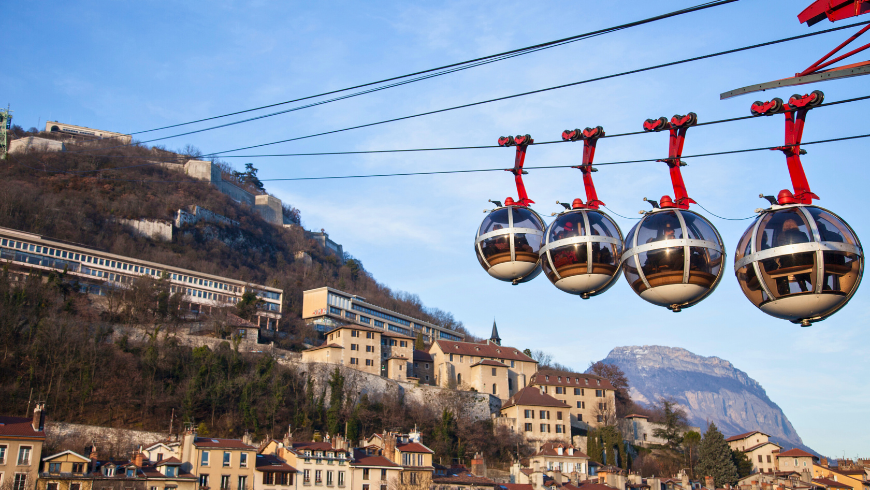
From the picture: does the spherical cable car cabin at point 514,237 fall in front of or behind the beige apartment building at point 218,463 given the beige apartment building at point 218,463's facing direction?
in front

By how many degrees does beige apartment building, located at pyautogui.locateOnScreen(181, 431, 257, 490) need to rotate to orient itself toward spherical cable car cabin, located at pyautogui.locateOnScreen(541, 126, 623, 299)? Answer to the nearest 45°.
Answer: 0° — it already faces it

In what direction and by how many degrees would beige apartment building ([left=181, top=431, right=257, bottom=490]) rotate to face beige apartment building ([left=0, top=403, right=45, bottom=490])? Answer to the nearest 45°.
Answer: approximately 90° to its right

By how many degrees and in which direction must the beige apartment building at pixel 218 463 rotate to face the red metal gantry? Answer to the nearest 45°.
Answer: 0° — it already faces it

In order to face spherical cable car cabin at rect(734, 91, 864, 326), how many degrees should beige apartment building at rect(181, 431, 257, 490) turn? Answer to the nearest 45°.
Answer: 0° — it already faces it

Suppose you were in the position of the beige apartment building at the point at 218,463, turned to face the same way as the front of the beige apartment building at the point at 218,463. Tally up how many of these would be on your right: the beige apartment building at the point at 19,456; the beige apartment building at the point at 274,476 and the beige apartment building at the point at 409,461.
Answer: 1

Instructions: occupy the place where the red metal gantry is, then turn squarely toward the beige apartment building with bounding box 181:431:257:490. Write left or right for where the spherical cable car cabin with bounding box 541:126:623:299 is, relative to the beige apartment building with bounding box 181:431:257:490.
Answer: right

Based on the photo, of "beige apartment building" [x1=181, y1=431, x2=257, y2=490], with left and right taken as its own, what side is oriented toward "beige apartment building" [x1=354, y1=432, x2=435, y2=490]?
left

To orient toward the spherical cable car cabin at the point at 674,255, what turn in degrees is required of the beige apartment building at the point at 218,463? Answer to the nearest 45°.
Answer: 0° — it already faces it

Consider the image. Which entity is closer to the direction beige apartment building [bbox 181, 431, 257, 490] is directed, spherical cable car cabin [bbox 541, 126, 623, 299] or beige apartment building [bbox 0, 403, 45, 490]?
the spherical cable car cabin

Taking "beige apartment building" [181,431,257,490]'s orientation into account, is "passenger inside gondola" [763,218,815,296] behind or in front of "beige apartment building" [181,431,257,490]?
in front

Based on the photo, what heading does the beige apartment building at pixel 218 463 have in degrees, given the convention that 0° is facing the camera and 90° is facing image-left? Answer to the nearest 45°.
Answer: approximately 0°
